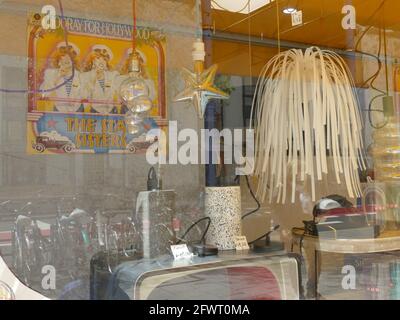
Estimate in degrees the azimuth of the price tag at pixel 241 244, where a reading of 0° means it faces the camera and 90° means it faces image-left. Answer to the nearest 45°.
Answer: approximately 0°
